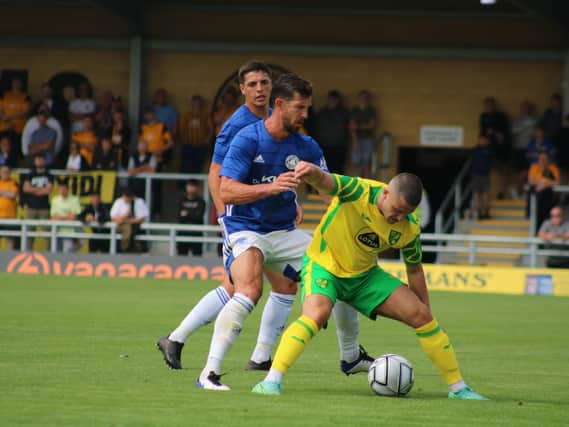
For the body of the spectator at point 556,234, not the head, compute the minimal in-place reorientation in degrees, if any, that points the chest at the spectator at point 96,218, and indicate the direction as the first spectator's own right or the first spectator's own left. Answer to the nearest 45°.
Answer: approximately 90° to the first spectator's own right

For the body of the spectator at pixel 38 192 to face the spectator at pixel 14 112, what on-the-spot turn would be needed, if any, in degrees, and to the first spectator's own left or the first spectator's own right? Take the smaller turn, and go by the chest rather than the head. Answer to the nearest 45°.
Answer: approximately 180°

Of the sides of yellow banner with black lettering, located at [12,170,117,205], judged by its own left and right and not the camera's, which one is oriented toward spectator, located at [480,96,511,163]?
left

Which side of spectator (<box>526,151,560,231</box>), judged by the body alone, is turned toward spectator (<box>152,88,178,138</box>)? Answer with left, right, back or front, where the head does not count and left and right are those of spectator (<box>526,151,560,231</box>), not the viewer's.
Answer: right
